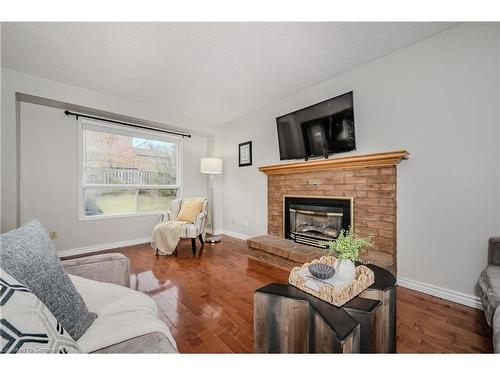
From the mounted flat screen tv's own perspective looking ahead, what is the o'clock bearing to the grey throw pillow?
The grey throw pillow is roughly at 11 o'clock from the mounted flat screen tv.

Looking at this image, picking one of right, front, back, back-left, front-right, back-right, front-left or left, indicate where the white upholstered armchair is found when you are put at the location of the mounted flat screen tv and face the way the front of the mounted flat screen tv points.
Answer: front-right

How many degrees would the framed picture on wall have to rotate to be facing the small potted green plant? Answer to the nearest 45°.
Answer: approximately 45° to its left

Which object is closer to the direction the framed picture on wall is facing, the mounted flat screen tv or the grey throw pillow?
the grey throw pillow

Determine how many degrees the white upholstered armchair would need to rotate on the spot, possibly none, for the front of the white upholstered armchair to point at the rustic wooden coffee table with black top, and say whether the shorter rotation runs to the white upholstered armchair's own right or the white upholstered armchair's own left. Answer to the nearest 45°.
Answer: approximately 45° to the white upholstered armchair's own left

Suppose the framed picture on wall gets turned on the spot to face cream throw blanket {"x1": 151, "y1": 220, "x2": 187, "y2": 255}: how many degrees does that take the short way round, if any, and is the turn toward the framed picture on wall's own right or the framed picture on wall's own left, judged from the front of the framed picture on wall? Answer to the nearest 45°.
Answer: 0° — it already faces it

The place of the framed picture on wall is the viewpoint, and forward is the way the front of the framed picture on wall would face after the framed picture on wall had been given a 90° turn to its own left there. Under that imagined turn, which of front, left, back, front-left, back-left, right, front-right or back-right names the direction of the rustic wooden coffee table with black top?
front-right

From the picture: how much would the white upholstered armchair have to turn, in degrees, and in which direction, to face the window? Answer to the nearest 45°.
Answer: approximately 90° to its right

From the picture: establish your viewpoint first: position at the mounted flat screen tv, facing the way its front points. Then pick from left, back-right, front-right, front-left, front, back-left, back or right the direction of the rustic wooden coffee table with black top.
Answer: front-left

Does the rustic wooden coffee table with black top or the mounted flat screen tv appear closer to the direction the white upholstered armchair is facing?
the rustic wooden coffee table with black top

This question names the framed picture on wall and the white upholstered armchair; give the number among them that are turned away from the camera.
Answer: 0

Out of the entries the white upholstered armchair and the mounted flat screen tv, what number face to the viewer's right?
0

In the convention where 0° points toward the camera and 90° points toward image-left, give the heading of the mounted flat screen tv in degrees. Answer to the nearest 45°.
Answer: approximately 45°
